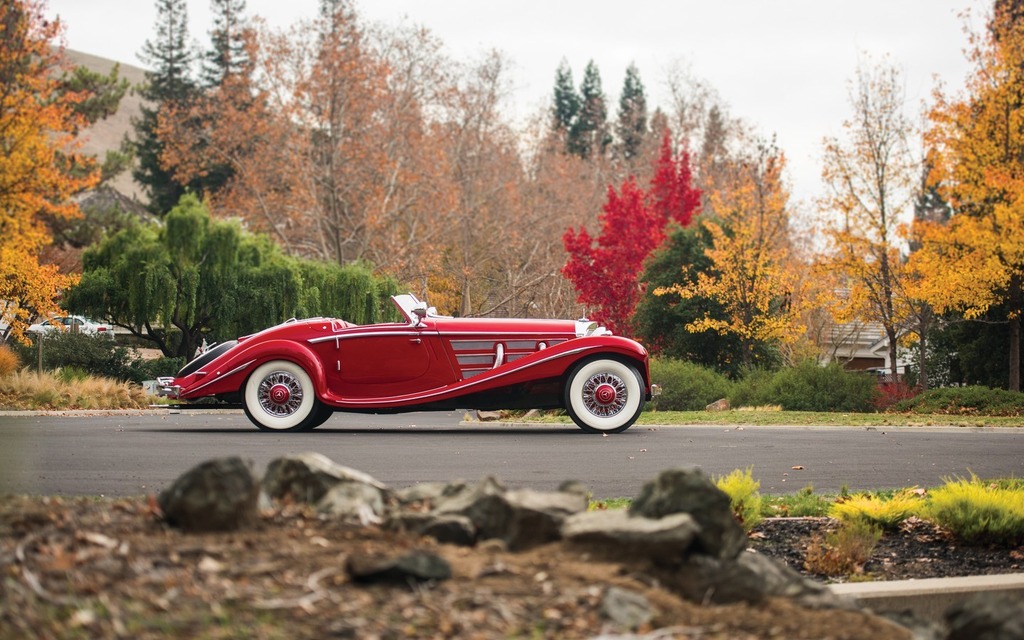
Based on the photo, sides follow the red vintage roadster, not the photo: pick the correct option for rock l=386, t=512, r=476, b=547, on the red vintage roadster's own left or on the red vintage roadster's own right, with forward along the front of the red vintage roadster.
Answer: on the red vintage roadster's own right

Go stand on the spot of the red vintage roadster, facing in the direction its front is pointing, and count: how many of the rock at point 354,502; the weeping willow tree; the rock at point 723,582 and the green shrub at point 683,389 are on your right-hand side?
2

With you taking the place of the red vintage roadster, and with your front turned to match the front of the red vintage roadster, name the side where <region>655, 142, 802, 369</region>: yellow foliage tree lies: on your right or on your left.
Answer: on your left

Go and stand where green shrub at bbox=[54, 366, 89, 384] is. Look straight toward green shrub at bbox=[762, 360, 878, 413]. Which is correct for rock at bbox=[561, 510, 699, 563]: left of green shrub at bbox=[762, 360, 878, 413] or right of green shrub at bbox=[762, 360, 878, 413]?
right

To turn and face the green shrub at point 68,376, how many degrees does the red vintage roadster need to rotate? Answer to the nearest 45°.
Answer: approximately 135° to its left

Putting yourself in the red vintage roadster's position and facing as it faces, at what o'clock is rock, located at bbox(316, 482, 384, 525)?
The rock is roughly at 3 o'clock from the red vintage roadster.

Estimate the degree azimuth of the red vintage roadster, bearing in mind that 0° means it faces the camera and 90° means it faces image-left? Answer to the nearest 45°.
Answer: approximately 270°

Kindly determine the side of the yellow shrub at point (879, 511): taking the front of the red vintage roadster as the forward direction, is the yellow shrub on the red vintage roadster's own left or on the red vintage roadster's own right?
on the red vintage roadster's own right

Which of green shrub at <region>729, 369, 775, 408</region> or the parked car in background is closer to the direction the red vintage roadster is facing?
the green shrub

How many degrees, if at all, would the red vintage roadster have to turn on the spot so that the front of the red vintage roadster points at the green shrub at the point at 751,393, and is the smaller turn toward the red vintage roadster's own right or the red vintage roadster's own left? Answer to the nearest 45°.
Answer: approximately 45° to the red vintage roadster's own left

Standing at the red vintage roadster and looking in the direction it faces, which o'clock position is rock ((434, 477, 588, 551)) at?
The rock is roughly at 3 o'clock from the red vintage roadster.

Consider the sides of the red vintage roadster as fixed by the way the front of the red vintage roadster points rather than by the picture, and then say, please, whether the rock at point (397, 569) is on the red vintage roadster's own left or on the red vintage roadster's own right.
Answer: on the red vintage roadster's own right

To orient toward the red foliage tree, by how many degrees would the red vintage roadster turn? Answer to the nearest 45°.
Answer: approximately 90° to its left

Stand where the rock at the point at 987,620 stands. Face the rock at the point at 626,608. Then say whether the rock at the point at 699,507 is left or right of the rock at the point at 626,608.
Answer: right
